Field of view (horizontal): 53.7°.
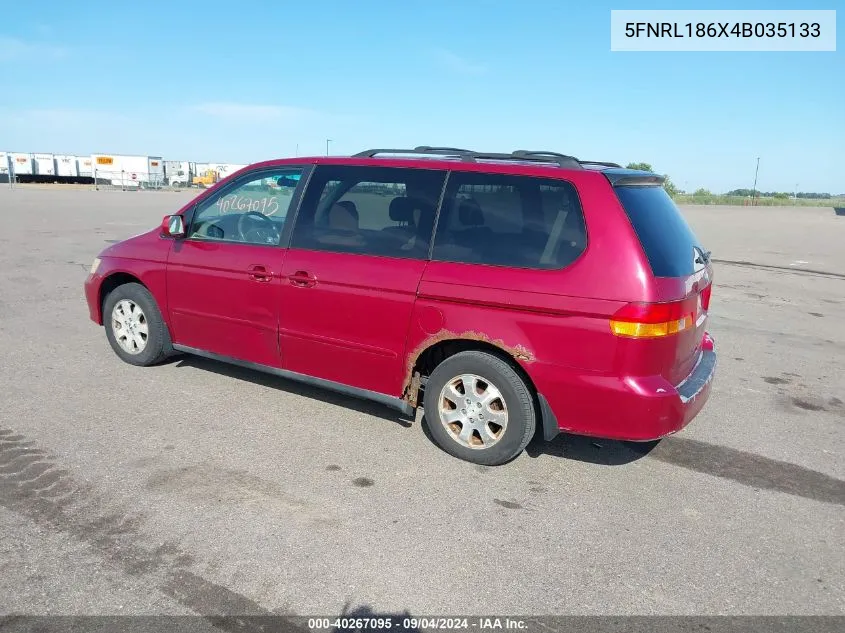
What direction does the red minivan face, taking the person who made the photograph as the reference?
facing away from the viewer and to the left of the viewer
